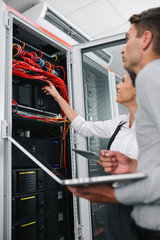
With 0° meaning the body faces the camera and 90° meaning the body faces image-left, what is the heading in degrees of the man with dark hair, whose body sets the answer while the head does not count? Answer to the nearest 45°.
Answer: approximately 90°

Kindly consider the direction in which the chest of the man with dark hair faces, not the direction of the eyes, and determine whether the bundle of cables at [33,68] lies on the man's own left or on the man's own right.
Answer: on the man's own right

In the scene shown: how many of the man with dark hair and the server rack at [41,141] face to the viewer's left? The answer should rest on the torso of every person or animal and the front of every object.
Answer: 1

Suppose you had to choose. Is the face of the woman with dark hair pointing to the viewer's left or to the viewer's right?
to the viewer's left

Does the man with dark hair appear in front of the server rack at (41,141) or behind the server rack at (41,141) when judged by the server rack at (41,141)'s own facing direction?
in front

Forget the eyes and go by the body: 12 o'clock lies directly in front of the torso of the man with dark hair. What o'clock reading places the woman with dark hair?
The woman with dark hair is roughly at 3 o'clock from the man with dark hair.

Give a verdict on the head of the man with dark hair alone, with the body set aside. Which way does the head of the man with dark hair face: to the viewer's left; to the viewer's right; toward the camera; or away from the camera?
to the viewer's left

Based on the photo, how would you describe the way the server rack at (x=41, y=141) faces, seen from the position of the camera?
facing the viewer and to the right of the viewer

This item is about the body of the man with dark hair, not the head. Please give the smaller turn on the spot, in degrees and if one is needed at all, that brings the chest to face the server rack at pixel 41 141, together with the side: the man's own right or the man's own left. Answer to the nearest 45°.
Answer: approximately 45° to the man's own right
